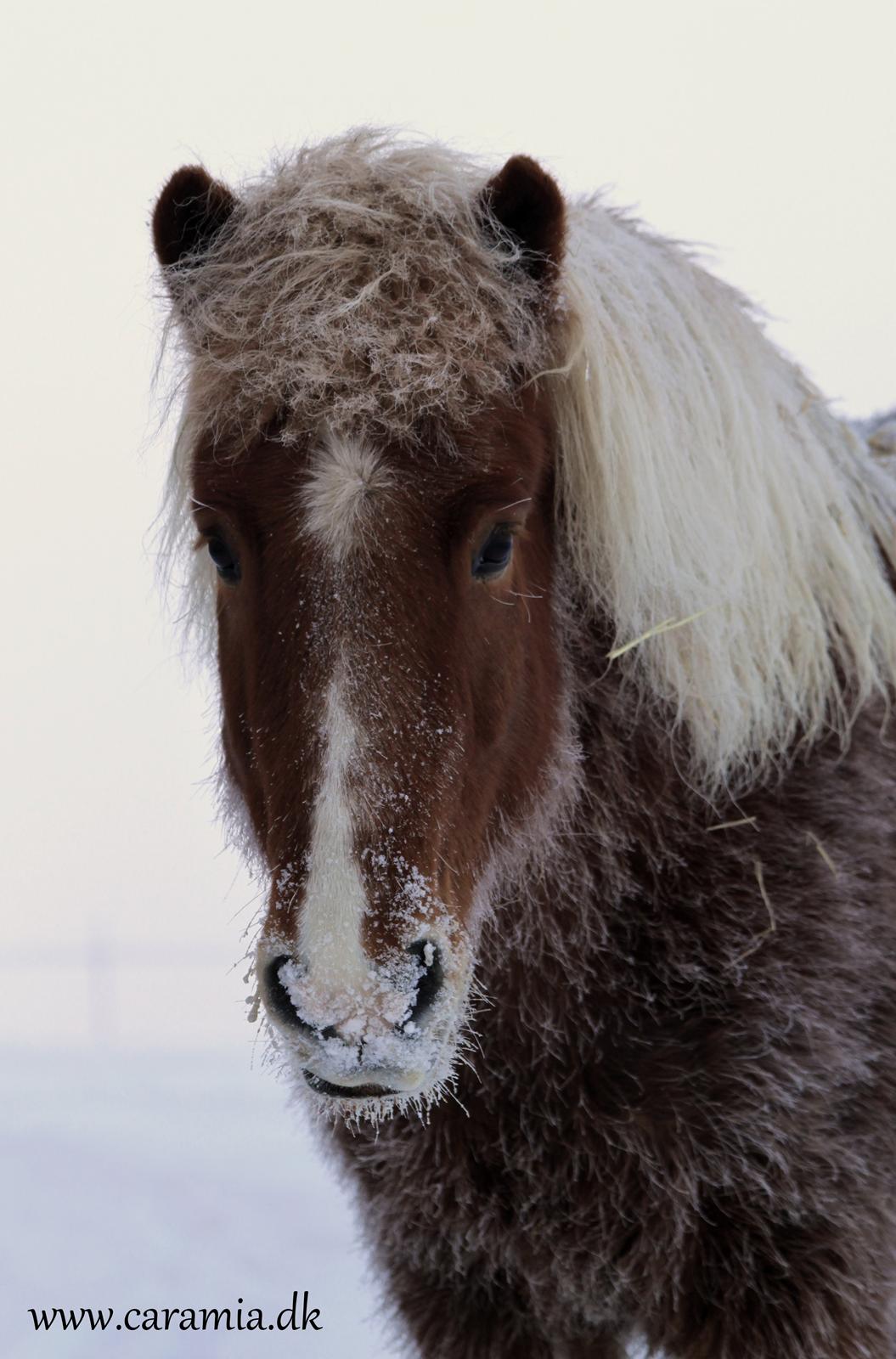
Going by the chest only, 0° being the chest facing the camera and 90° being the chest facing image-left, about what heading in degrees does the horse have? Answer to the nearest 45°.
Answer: approximately 45°
